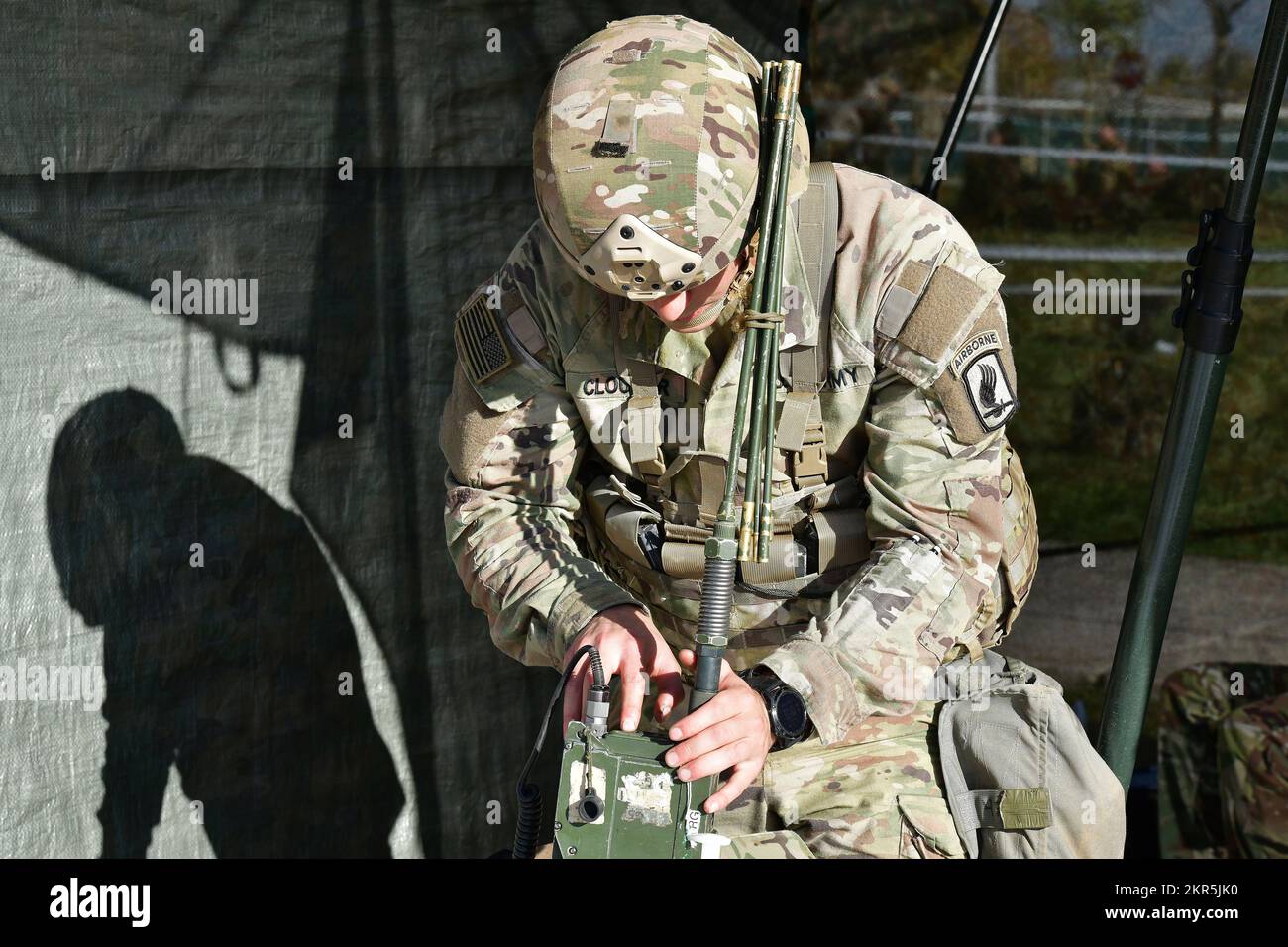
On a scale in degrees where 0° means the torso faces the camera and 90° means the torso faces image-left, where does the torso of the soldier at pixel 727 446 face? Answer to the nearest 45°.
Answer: approximately 0°

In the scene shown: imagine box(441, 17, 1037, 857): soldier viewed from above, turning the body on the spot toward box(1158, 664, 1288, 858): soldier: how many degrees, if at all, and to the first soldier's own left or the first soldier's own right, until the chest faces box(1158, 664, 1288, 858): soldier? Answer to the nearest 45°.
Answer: approximately 135° to the first soldier's own left
